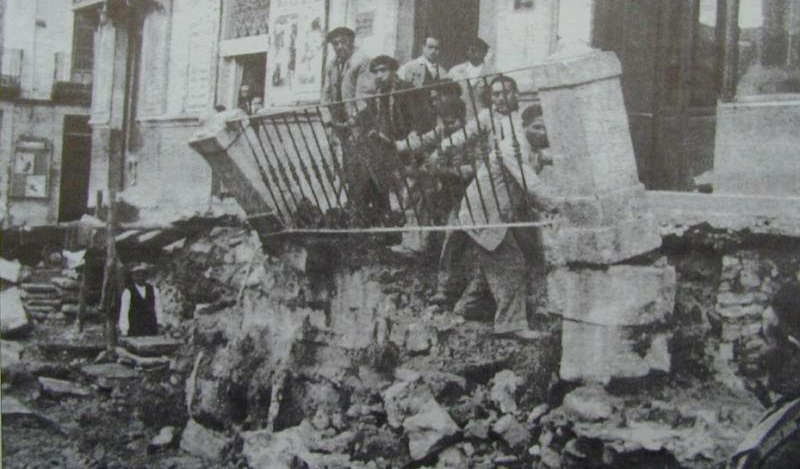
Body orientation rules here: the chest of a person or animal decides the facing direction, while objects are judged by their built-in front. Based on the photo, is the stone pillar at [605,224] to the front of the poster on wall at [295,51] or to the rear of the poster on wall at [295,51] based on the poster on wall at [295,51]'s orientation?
to the front

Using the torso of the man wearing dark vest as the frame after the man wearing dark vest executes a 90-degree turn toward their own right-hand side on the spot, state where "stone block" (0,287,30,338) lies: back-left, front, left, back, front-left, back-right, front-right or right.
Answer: front

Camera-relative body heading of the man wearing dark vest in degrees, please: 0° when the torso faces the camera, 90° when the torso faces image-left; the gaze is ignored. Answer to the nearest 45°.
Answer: approximately 0°

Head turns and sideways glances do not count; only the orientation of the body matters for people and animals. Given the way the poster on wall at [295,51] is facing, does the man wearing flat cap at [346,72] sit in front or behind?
in front

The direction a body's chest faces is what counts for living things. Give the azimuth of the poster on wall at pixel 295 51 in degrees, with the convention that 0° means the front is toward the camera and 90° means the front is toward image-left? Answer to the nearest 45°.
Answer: approximately 0°

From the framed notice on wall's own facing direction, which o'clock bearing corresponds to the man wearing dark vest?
The man wearing dark vest is roughly at 11 o'clock from the framed notice on wall.
